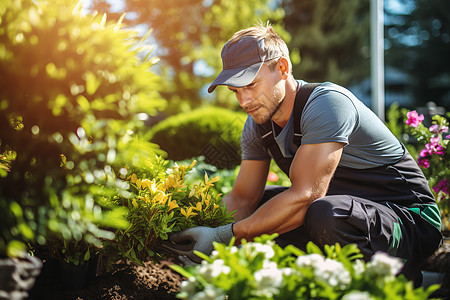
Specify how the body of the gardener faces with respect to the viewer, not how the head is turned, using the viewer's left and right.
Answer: facing the viewer and to the left of the viewer

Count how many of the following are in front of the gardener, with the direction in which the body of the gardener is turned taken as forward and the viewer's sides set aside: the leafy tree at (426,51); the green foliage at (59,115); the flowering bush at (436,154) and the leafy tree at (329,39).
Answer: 1

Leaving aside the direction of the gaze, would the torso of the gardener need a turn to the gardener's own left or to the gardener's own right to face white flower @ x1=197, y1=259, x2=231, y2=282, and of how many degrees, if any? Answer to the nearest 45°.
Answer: approximately 45° to the gardener's own left

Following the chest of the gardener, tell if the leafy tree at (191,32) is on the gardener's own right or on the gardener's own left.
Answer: on the gardener's own right

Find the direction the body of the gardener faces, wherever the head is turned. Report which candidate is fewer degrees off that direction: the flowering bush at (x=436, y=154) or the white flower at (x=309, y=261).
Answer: the white flower

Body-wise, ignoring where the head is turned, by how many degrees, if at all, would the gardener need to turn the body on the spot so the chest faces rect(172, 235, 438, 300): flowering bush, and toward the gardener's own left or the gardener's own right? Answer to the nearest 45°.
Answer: approximately 45° to the gardener's own left

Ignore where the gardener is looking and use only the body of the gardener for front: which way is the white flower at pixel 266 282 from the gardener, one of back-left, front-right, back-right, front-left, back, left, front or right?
front-left

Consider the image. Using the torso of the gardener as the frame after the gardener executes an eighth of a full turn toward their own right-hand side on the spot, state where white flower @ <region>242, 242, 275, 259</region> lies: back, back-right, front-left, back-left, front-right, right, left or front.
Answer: left

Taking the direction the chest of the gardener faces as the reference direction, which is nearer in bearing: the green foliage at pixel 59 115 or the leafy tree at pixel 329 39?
the green foliage

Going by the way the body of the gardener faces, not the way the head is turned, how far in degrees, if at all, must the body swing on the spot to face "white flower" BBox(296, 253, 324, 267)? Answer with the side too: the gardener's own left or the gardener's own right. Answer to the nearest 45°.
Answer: approximately 45° to the gardener's own left
